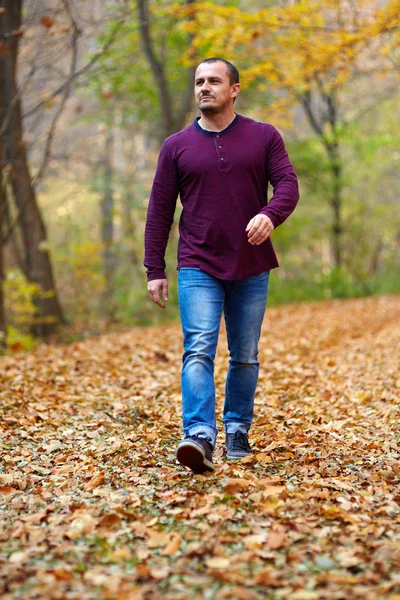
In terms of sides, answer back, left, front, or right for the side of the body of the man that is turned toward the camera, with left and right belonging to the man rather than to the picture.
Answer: front

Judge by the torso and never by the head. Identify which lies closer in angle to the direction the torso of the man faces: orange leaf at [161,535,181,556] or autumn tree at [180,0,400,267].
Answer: the orange leaf

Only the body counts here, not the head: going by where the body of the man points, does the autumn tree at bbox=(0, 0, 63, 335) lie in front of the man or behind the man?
behind

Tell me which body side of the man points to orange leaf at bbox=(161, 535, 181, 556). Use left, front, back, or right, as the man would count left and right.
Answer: front

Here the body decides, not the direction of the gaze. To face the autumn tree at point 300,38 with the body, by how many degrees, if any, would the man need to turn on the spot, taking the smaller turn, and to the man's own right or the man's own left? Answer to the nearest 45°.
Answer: approximately 180°
